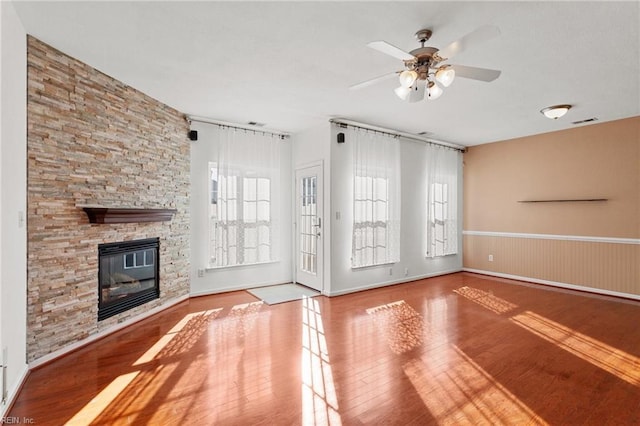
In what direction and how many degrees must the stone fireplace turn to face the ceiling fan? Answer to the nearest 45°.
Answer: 0° — it already faces it

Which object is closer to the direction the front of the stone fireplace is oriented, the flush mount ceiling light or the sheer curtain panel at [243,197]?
the flush mount ceiling light

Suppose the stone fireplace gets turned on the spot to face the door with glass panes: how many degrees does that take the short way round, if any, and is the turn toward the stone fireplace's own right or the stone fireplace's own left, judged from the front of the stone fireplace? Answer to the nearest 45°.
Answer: approximately 45° to the stone fireplace's own left

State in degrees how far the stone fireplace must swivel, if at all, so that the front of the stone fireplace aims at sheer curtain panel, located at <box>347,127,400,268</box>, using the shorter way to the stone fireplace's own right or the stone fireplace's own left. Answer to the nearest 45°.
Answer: approximately 45° to the stone fireplace's own left

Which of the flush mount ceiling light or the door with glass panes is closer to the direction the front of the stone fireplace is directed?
the flush mount ceiling light

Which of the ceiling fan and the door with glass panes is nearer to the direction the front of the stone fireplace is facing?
the ceiling fan

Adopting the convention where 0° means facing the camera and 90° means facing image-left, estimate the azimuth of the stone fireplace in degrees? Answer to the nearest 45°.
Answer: approximately 315°

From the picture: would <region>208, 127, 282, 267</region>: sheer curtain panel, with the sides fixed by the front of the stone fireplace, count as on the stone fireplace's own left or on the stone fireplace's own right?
on the stone fireplace's own left

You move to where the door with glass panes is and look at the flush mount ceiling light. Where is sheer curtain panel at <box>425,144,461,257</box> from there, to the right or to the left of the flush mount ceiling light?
left
